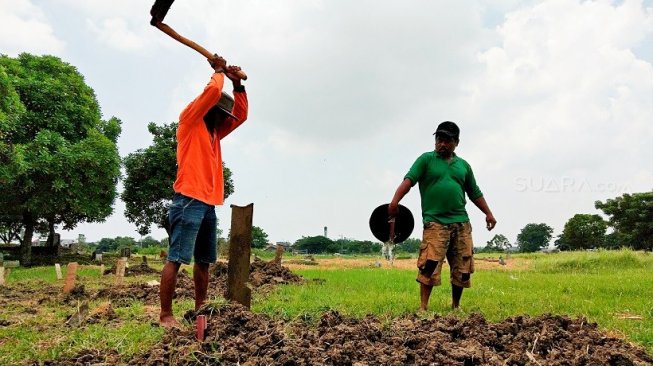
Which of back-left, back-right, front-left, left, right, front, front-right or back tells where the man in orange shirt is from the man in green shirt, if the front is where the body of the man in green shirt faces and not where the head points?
front-right

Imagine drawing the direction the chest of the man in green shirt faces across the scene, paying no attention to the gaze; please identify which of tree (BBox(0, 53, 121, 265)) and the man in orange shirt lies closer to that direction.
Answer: the man in orange shirt

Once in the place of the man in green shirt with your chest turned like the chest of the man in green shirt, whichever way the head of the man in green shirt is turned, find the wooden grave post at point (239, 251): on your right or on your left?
on your right

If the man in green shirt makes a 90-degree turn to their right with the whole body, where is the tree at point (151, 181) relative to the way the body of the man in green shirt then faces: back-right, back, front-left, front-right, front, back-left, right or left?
front-right

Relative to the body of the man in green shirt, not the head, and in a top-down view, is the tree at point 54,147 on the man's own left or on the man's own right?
on the man's own right

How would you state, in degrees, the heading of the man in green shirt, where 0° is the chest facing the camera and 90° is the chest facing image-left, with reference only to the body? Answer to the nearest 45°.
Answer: approximately 0°
